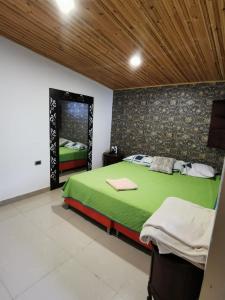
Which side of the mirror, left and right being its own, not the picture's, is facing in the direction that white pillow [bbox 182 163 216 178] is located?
front

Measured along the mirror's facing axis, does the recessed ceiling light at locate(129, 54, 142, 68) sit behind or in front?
in front

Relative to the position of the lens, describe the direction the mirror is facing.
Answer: facing the viewer and to the right of the viewer

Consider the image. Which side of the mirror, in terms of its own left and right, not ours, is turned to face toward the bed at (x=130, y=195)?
front

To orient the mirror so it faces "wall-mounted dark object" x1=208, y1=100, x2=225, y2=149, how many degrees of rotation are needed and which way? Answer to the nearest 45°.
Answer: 0° — it already faces it

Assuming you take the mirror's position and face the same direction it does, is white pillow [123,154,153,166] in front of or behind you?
in front

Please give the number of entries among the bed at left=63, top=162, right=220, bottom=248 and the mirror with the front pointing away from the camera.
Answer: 0
